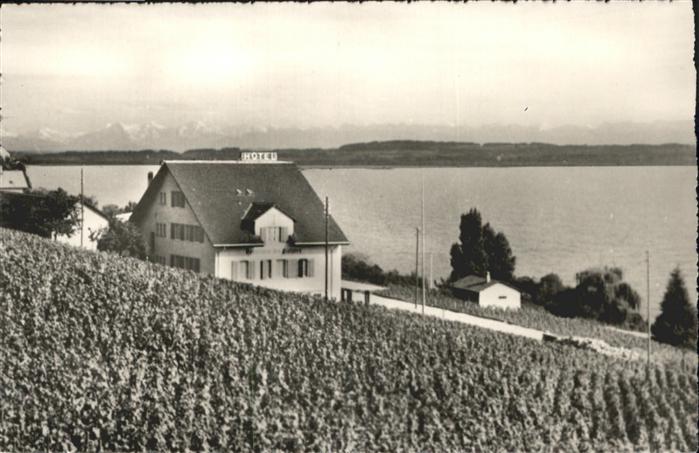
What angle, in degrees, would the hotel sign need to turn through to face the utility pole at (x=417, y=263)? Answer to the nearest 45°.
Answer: approximately 90° to its left

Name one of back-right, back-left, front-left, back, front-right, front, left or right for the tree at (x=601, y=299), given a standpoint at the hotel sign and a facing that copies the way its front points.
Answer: left

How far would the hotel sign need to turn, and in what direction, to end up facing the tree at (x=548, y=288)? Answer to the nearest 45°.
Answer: approximately 90° to its left

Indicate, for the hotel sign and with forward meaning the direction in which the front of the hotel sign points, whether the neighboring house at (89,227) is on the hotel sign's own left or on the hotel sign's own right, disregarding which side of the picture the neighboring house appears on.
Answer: on the hotel sign's own right

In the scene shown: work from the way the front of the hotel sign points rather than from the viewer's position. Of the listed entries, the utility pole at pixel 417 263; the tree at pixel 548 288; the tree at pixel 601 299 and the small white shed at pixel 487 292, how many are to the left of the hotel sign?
4

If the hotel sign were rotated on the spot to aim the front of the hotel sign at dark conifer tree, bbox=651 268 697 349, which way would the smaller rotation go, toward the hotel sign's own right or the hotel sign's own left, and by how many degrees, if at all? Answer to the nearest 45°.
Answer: approximately 90° to the hotel sign's own left

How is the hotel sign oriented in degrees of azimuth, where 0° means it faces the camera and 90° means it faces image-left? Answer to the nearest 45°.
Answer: approximately 0°

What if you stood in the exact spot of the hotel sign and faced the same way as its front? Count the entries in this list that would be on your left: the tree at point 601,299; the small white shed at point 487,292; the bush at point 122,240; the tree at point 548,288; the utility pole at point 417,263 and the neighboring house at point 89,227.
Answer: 4

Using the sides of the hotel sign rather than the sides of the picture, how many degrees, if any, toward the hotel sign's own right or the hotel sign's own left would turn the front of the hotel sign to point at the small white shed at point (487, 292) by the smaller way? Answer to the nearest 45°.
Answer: approximately 90° to the hotel sign's own left

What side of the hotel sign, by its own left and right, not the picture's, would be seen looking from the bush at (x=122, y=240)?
right

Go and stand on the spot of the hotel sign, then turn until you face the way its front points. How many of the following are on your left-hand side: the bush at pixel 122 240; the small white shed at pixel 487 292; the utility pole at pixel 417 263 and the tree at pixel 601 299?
3

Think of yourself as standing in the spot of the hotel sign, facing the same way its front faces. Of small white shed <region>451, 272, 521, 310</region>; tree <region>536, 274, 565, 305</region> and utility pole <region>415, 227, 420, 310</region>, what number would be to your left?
3

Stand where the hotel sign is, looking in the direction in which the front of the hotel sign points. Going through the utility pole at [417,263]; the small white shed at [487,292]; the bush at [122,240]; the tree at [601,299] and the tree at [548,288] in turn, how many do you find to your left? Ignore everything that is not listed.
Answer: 4
